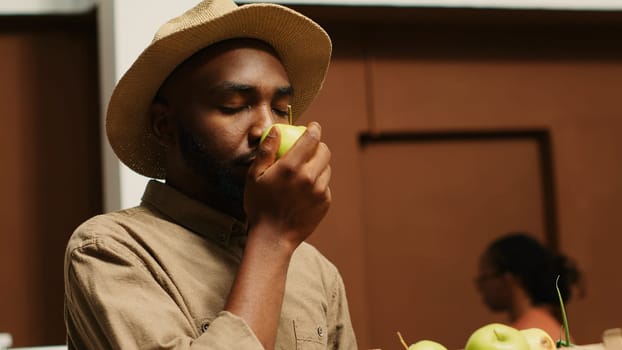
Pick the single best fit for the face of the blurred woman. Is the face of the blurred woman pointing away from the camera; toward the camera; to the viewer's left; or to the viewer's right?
to the viewer's left

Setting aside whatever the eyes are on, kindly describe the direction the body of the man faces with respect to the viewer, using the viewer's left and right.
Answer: facing the viewer and to the right of the viewer

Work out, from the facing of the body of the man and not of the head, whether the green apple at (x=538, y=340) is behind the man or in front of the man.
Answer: in front

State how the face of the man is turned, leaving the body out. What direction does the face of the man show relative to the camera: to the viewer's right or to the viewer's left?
to the viewer's right

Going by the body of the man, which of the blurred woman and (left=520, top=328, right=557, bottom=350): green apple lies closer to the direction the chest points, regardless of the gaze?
the green apple

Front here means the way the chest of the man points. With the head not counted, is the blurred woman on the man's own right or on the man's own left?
on the man's own left
